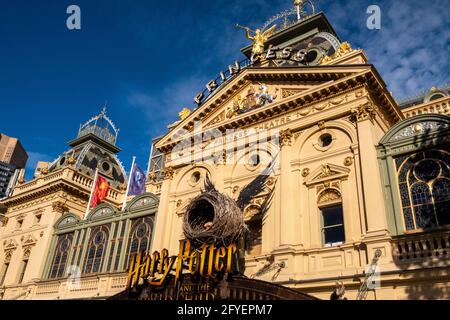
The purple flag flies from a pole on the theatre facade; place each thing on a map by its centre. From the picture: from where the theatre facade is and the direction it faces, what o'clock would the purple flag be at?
The purple flag is roughly at 3 o'clock from the theatre facade.

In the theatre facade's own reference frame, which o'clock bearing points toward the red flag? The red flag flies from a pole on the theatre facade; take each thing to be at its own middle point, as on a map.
The red flag is roughly at 3 o'clock from the theatre facade.

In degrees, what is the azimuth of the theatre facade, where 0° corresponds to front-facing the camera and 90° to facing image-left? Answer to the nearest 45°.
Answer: approximately 45°
